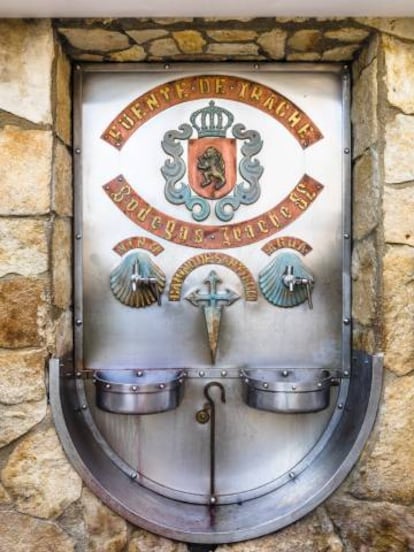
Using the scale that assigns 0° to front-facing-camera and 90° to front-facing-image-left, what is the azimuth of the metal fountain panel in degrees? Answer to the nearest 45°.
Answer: approximately 0°
